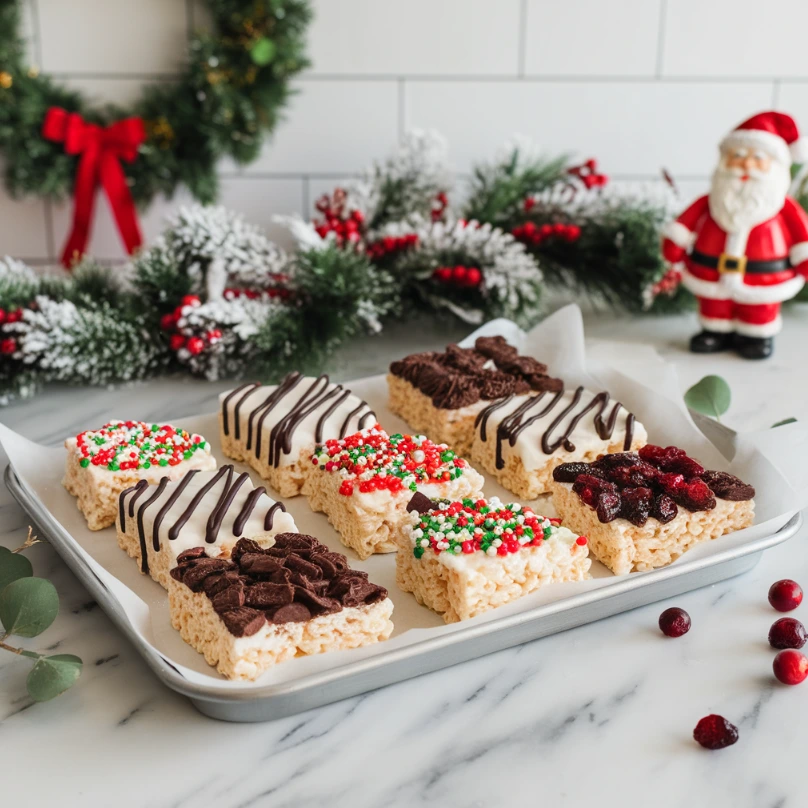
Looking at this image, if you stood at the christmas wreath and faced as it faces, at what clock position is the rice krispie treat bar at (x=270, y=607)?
The rice krispie treat bar is roughly at 12 o'clock from the christmas wreath.

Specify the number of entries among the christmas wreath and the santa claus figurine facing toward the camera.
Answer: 2

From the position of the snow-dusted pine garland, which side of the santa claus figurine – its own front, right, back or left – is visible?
right

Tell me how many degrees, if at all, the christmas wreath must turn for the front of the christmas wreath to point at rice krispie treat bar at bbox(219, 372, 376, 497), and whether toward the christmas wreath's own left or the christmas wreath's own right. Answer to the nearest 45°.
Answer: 0° — it already faces it

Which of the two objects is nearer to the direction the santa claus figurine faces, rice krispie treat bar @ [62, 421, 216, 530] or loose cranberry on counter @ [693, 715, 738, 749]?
the loose cranberry on counter

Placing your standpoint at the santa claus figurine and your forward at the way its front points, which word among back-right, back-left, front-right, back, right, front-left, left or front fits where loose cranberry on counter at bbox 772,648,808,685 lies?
front

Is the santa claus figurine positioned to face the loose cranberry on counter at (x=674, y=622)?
yes

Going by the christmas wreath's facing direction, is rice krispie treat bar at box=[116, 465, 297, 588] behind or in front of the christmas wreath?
in front

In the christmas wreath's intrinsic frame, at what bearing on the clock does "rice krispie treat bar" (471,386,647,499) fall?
The rice krispie treat bar is roughly at 11 o'clock from the christmas wreath.

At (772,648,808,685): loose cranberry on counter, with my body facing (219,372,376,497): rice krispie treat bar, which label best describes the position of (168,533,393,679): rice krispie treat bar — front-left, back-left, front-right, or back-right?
front-left

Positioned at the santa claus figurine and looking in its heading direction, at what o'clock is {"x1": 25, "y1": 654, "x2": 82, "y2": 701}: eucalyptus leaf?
The eucalyptus leaf is roughly at 1 o'clock from the santa claus figurine.

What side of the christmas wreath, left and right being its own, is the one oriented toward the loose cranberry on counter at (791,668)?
front

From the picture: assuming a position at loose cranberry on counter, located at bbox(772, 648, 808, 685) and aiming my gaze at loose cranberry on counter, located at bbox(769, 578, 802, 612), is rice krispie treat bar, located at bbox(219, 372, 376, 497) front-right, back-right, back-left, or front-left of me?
front-left

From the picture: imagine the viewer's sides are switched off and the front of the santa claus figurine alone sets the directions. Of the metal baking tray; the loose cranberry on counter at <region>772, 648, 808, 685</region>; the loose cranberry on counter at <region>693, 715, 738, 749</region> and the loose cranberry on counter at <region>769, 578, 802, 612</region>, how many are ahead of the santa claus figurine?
4

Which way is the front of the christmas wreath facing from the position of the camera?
facing the viewer

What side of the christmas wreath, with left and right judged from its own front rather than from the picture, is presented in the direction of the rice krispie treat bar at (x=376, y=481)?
front

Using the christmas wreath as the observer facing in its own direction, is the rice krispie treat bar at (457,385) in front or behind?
in front
